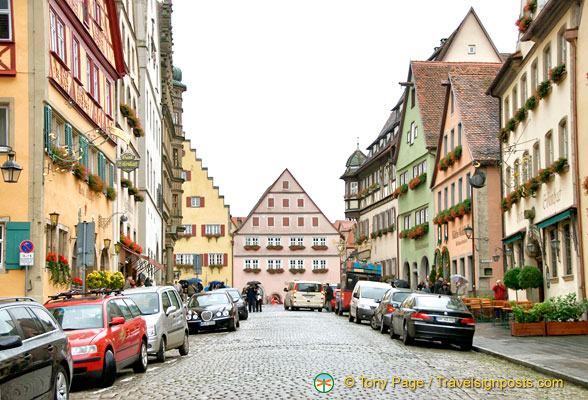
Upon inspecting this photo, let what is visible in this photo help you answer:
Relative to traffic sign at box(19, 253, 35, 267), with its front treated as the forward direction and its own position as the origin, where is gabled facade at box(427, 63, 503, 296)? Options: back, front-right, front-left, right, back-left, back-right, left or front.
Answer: back-left

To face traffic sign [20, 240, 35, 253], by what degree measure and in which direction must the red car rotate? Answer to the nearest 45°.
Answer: approximately 135° to its right

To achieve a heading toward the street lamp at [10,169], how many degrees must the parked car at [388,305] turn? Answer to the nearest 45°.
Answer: approximately 90° to its left

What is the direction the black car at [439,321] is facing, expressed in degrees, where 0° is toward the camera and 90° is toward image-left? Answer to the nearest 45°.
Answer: approximately 135°

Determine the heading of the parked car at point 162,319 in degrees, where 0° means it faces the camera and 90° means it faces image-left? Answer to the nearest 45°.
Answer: approximately 45°

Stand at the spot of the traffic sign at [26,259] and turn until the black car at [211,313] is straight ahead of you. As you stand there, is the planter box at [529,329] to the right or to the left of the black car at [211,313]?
right

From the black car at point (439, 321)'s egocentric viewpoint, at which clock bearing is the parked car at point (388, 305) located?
The parked car is roughly at 1 o'clock from the black car.

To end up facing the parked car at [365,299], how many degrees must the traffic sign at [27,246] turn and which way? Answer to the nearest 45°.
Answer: approximately 135° to its left

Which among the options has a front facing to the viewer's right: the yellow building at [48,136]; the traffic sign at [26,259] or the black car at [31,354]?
the yellow building

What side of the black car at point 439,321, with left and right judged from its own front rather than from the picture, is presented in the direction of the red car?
left

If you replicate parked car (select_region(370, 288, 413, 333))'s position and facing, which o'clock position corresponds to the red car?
The red car is roughly at 8 o'clock from the parked car.

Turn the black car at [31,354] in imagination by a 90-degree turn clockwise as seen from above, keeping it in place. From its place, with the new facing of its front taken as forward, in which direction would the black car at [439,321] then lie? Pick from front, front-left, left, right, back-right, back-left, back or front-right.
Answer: right

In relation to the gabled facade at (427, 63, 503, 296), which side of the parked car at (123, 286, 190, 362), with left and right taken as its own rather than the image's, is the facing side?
back
